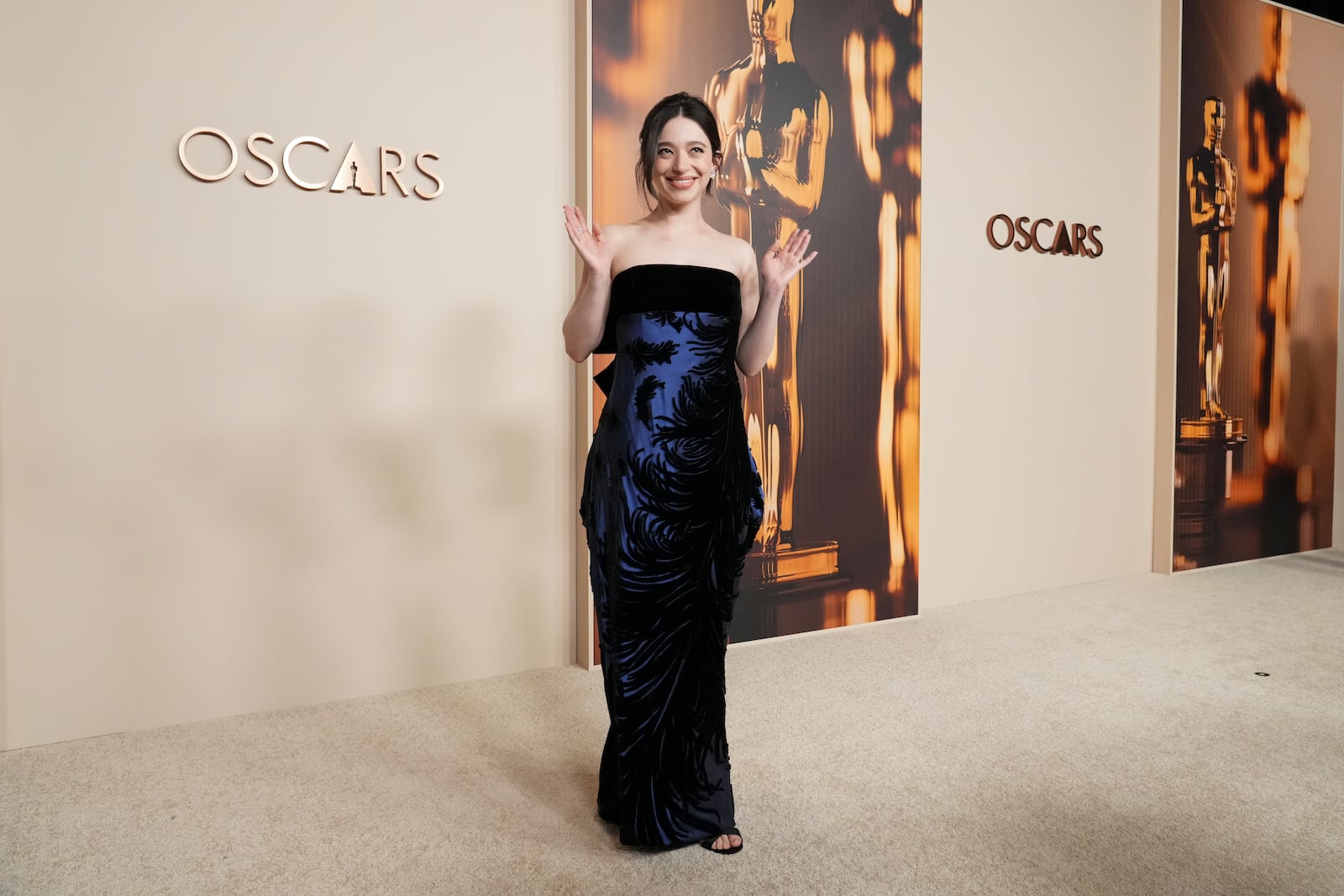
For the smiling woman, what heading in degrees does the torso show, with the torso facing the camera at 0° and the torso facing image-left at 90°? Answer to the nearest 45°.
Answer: approximately 0°

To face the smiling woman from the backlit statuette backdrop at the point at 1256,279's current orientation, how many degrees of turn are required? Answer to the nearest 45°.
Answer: approximately 45° to its right

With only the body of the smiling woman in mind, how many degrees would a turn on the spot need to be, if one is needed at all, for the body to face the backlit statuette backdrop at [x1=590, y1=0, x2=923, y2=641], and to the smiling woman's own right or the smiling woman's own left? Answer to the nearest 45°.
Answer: approximately 180°

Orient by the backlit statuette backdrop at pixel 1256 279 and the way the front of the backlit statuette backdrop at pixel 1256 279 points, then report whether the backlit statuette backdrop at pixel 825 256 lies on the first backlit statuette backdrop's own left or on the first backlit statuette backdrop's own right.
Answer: on the first backlit statuette backdrop's own right

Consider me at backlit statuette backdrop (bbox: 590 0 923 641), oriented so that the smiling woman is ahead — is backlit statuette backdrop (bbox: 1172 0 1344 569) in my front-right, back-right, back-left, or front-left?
back-left

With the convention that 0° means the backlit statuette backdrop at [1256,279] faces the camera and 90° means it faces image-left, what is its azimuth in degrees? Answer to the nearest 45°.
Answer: approximately 315°
